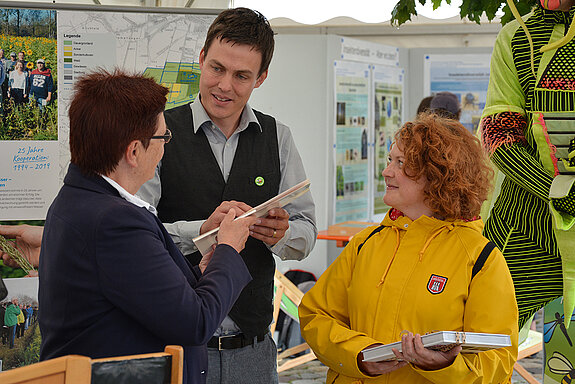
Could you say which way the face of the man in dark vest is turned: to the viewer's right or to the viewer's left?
to the viewer's left

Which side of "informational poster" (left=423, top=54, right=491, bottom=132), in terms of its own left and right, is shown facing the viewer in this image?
front

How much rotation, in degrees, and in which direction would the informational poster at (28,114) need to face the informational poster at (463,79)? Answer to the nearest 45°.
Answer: approximately 135° to its left

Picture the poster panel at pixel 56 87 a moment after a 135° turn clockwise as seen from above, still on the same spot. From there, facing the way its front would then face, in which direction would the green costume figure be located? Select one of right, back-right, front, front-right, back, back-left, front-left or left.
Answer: back

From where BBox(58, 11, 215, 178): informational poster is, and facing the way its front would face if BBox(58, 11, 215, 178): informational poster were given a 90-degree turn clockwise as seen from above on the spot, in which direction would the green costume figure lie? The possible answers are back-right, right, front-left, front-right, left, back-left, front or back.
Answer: back-left

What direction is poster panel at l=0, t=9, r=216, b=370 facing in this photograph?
toward the camera

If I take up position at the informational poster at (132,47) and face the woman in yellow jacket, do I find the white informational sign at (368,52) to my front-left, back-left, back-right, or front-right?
back-left

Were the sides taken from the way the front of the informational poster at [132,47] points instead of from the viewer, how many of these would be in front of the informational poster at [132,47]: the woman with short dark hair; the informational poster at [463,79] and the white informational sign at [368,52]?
1

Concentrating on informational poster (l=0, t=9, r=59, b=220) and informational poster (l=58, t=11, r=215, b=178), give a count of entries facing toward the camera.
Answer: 2

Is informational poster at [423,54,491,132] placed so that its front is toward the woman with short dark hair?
yes

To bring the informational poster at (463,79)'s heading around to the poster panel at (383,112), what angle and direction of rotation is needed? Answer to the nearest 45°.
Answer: approximately 90° to its right

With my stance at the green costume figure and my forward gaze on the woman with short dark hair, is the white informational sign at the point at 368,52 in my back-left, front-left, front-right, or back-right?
back-right

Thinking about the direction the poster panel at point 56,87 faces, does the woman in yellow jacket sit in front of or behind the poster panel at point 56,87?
in front

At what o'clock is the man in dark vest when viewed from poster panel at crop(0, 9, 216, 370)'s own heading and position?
The man in dark vest is roughly at 11 o'clock from the poster panel.
